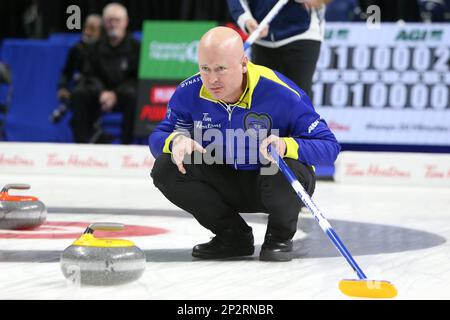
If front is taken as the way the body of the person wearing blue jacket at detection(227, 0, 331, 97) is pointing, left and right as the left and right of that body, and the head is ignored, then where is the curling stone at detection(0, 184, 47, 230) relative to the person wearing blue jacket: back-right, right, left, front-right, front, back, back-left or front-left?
front

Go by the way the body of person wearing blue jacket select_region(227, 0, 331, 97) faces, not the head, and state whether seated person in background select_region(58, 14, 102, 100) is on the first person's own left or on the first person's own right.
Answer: on the first person's own right

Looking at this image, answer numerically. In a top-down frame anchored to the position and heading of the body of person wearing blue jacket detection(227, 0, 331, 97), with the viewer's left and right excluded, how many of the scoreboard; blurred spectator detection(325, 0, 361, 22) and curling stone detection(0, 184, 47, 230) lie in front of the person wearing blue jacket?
1

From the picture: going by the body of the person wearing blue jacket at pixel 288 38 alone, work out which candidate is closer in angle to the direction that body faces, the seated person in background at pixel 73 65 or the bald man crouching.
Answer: the bald man crouching

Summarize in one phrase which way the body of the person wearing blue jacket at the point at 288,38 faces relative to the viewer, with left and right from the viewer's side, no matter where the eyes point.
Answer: facing the viewer and to the left of the viewer

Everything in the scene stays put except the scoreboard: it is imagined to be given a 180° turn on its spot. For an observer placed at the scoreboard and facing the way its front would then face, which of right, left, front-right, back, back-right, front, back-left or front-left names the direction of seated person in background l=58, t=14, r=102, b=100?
left

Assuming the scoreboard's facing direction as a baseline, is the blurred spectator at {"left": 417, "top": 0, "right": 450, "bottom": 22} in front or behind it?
behind

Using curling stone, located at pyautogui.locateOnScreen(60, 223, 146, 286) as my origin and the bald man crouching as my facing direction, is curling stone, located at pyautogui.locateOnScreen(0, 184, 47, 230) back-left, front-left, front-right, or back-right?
front-left

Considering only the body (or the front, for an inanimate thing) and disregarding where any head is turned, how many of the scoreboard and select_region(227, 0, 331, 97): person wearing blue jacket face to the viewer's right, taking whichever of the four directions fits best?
0

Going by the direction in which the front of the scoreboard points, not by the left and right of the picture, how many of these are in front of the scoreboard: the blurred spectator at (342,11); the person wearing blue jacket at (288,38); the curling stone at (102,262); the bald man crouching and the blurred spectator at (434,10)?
3

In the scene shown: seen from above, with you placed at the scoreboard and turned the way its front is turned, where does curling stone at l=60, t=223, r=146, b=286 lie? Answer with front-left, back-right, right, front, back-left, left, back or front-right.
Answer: front

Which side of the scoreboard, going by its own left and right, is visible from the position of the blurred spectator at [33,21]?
right

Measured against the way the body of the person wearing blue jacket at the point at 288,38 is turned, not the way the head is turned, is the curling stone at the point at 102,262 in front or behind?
in front

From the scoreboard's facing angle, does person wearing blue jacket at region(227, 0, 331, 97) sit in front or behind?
in front

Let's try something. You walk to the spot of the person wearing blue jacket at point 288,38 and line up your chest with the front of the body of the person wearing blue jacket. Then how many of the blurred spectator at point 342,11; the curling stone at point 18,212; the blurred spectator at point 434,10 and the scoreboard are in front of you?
1

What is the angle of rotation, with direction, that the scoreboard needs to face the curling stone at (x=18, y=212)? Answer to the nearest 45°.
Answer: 0° — it already faces it

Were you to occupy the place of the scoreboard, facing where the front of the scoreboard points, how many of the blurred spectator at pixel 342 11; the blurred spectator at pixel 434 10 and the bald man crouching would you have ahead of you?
1

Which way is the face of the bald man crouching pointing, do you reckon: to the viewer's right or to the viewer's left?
to the viewer's left

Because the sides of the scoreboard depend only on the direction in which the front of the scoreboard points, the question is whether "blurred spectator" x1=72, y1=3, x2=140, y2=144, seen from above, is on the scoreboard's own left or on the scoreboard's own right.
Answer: on the scoreboard's own right

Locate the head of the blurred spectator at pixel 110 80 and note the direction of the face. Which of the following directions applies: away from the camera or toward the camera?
toward the camera

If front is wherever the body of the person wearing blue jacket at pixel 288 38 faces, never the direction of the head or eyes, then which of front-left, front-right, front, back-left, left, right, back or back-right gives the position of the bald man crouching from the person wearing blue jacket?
front-left

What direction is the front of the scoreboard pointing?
toward the camera
